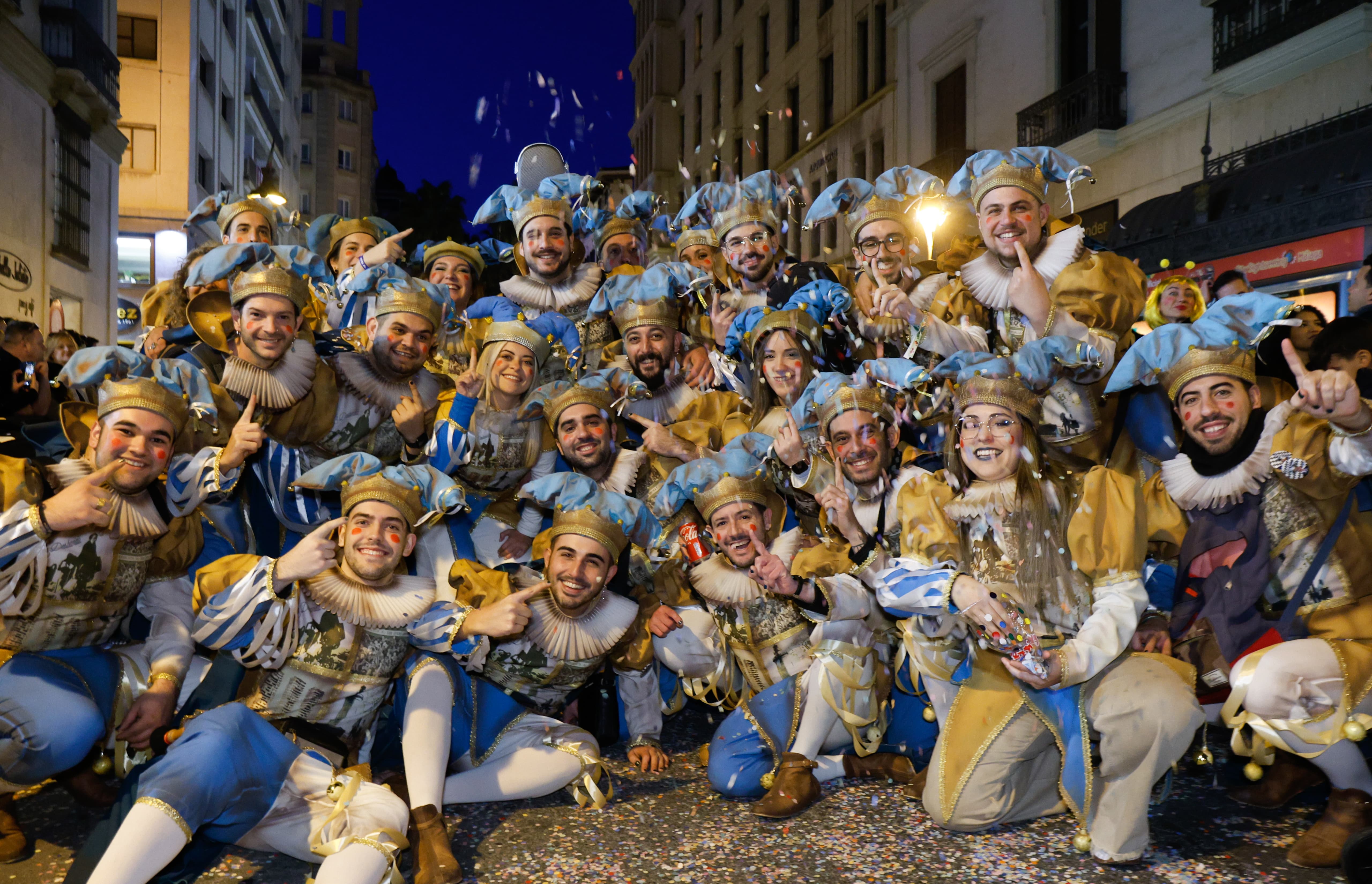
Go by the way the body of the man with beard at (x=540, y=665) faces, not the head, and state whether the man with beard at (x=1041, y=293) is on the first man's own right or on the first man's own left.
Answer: on the first man's own left

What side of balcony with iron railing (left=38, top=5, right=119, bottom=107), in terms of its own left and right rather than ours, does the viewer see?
right

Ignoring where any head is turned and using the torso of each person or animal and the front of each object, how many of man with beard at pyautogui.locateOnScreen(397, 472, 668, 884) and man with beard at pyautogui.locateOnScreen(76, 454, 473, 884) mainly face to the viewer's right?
0

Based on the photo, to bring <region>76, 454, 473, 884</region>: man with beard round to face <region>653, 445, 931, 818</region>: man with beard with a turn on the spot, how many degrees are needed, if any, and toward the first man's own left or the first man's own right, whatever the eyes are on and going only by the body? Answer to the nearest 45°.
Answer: approximately 90° to the first man's own left

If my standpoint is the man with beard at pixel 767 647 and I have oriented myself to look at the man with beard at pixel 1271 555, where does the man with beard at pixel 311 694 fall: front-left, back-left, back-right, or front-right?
back-right

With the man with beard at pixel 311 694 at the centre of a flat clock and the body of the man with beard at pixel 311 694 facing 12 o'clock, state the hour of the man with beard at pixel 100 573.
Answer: the man with beard at pixel 100 573 is roughly at 4 o'clock from the man with beard at pixel 311 694.

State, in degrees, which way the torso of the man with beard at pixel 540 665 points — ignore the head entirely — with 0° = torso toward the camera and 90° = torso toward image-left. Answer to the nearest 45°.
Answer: approximately 0°

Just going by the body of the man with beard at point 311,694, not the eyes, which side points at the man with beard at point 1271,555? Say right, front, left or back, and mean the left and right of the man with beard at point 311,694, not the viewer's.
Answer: left

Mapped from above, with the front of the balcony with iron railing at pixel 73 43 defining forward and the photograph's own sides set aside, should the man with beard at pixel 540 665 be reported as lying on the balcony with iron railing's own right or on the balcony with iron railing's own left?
on the balcony with iron railing's own right

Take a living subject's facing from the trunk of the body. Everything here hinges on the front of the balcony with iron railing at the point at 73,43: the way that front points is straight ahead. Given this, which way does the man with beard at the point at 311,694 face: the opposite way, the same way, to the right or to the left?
to the right

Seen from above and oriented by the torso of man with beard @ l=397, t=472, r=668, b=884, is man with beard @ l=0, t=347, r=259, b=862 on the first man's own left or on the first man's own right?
on the first man's own right

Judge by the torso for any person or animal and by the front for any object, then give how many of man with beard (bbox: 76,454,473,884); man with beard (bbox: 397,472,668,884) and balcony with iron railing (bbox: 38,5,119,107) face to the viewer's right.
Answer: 1

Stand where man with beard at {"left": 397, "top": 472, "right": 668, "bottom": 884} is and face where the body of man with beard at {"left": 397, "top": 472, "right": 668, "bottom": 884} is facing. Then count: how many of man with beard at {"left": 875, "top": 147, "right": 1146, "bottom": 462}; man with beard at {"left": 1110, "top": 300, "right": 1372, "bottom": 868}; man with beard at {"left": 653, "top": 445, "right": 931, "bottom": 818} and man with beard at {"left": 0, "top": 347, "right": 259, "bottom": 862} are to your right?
1

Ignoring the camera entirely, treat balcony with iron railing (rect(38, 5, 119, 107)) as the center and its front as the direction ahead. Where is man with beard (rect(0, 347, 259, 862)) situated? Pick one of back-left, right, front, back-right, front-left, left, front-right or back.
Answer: right
